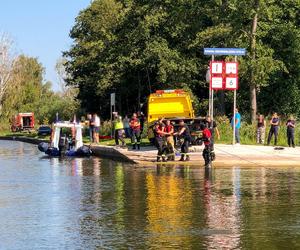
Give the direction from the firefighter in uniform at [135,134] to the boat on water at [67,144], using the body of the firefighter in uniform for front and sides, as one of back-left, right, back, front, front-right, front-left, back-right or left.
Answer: right

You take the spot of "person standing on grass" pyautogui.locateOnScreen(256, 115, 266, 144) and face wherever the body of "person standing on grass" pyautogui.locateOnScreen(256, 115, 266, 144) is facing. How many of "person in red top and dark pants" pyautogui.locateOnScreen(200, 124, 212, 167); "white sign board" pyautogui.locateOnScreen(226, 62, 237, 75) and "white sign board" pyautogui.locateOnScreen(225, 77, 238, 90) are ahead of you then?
3

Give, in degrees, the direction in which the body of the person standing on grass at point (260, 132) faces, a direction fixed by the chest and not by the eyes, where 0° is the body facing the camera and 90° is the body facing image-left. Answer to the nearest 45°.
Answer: approximately 0°

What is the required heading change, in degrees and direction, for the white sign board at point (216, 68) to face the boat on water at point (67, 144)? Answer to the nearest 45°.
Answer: approximately 90° to its right

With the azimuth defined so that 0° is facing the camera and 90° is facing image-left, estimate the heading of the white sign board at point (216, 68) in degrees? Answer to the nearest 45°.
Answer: approximately 0°

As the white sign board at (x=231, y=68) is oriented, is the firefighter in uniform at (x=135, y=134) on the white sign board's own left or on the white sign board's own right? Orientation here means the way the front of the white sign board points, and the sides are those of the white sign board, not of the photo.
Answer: on the white sign board's own right
